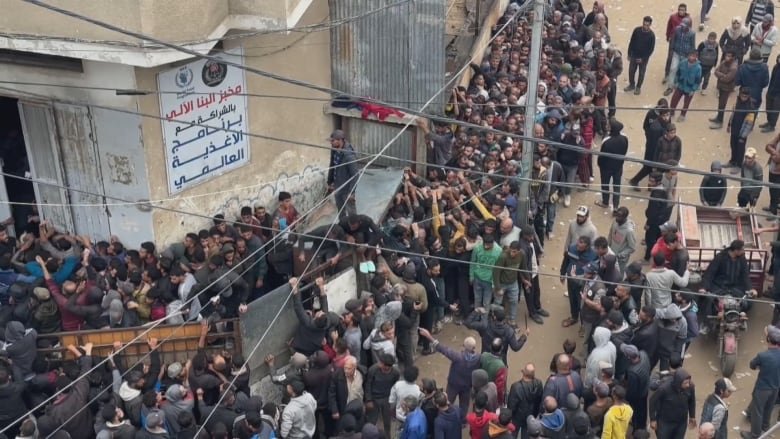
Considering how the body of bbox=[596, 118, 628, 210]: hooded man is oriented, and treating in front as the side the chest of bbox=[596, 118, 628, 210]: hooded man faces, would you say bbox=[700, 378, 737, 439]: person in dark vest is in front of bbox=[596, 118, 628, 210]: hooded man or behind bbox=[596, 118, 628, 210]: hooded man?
behind

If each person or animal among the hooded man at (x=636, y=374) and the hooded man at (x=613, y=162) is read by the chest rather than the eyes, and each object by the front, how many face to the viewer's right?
0

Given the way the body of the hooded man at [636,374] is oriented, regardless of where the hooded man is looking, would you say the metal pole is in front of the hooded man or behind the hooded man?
in front

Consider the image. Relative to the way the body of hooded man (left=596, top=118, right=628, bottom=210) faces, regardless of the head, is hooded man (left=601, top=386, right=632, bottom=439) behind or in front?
behind

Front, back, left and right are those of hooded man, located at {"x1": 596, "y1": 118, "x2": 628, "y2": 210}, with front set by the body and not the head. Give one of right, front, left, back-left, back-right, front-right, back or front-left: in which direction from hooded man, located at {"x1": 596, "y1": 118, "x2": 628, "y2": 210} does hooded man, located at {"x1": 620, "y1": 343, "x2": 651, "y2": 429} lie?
back

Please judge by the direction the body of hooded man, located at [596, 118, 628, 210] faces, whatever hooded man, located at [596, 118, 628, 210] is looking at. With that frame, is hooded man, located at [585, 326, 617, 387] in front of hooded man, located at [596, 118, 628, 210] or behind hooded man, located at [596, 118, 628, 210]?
behind

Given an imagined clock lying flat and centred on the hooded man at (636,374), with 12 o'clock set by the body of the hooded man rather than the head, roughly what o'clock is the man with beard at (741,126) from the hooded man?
The man with beard is roughly at 2 o'clock from the hooded man.

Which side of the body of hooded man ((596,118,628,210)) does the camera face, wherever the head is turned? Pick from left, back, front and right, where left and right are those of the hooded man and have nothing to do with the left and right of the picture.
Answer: back

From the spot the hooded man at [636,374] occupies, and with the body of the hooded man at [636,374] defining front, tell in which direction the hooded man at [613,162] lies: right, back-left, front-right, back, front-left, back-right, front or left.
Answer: front-right

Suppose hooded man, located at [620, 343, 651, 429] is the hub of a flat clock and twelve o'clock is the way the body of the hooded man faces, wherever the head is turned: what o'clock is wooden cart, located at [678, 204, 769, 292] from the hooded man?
The wooden cart is roughly at 2 o'clock from the hooded man.

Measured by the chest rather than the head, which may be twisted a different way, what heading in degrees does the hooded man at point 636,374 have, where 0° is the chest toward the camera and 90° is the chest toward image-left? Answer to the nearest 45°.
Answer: approximately 135°
